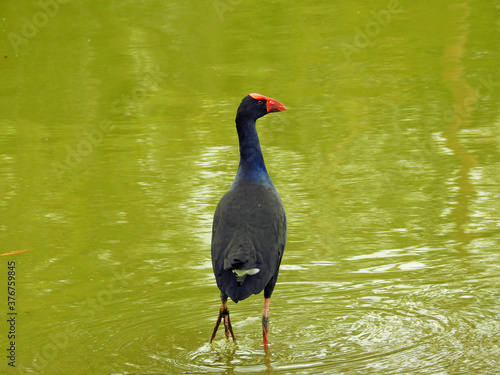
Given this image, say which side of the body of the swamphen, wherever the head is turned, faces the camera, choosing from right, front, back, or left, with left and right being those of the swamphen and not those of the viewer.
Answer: back
